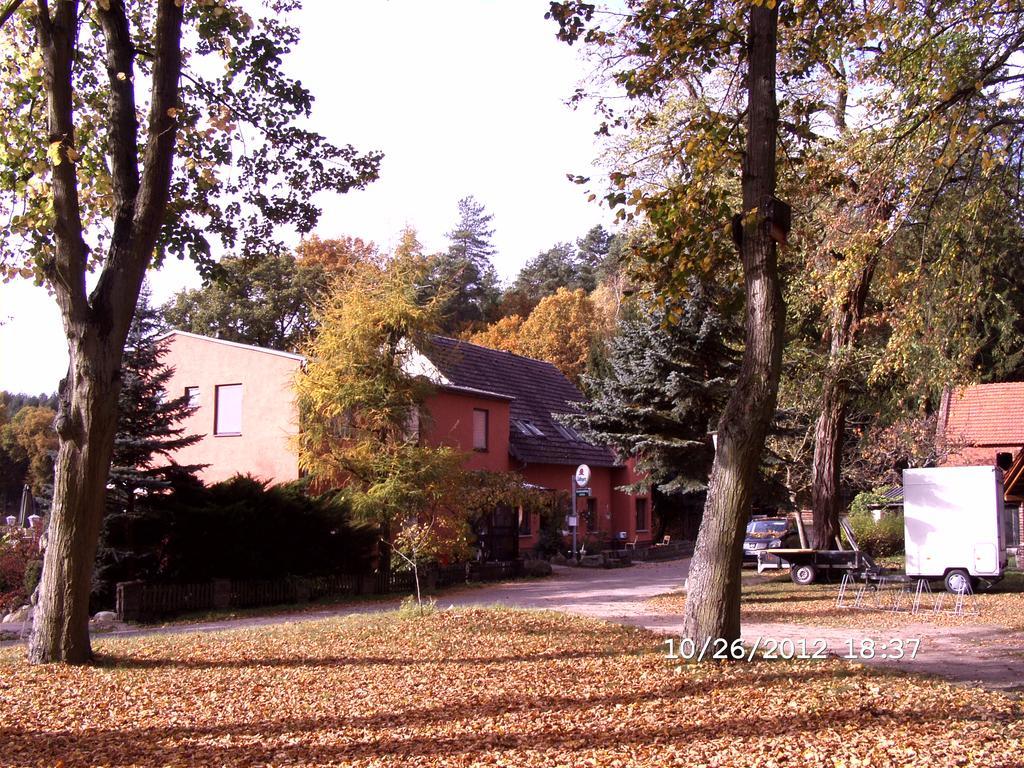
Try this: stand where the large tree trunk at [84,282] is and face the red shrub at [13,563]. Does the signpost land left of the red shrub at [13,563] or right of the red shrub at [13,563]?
right

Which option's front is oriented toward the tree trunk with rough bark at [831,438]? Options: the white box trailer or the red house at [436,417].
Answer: the red house

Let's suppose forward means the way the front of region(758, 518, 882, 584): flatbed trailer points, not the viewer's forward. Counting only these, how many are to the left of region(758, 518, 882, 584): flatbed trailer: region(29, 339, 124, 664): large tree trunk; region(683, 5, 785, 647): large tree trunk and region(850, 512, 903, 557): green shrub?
1

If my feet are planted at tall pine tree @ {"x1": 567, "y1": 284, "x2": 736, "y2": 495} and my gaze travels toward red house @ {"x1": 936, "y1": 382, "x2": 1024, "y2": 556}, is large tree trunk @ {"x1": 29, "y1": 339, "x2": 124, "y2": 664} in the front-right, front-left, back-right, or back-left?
back-right

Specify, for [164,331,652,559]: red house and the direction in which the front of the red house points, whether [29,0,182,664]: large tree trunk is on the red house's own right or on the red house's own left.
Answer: on the red house's own right

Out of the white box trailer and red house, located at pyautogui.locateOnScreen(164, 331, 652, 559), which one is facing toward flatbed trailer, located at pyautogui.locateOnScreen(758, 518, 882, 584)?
the red house

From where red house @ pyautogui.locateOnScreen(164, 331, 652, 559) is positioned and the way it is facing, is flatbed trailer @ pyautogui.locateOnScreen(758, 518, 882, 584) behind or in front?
in front
